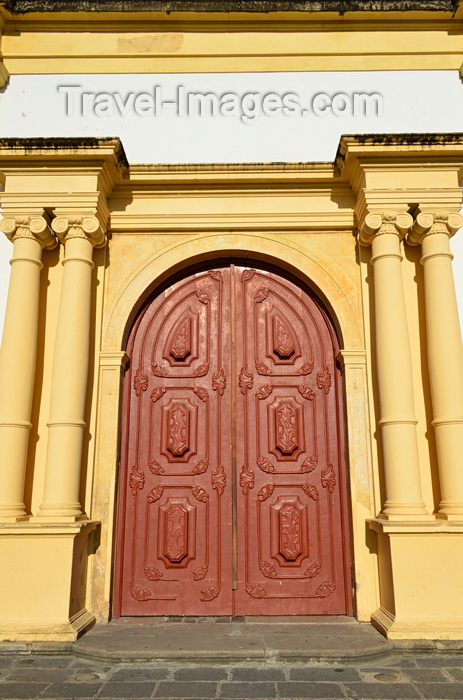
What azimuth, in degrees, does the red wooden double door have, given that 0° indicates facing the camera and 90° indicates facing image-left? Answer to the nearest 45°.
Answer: approximately 0°
